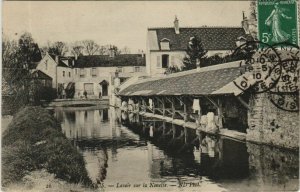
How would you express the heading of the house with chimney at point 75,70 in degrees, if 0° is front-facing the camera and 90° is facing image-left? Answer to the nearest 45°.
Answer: approximately 0°

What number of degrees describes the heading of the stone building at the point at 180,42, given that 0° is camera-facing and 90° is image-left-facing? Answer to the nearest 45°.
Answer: approximately 0°

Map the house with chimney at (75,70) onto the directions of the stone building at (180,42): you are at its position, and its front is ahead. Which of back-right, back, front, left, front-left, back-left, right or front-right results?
right

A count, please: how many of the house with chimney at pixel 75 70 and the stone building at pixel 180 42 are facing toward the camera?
2

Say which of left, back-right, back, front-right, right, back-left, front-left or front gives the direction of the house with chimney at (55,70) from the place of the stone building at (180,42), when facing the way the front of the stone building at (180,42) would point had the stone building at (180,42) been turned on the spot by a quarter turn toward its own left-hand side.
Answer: back

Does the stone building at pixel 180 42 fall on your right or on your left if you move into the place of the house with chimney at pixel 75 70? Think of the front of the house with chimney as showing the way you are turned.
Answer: on your left
